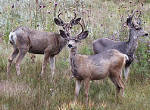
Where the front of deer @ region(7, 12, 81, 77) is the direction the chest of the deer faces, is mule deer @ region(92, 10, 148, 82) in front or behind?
in front

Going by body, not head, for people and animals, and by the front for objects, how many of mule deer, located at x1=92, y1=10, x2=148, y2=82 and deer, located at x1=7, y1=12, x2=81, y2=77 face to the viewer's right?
2

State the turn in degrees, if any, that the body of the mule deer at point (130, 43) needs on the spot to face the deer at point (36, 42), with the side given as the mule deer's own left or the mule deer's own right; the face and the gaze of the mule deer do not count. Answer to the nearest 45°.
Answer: approximately 180°

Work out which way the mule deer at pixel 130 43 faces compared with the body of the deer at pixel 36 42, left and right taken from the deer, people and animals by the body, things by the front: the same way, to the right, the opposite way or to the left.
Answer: the same way

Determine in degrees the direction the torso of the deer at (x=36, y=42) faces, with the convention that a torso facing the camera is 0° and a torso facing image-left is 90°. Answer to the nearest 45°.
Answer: approximately 270°

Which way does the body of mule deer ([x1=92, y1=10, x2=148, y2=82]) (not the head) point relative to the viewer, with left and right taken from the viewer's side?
facing to the right of the viewer
